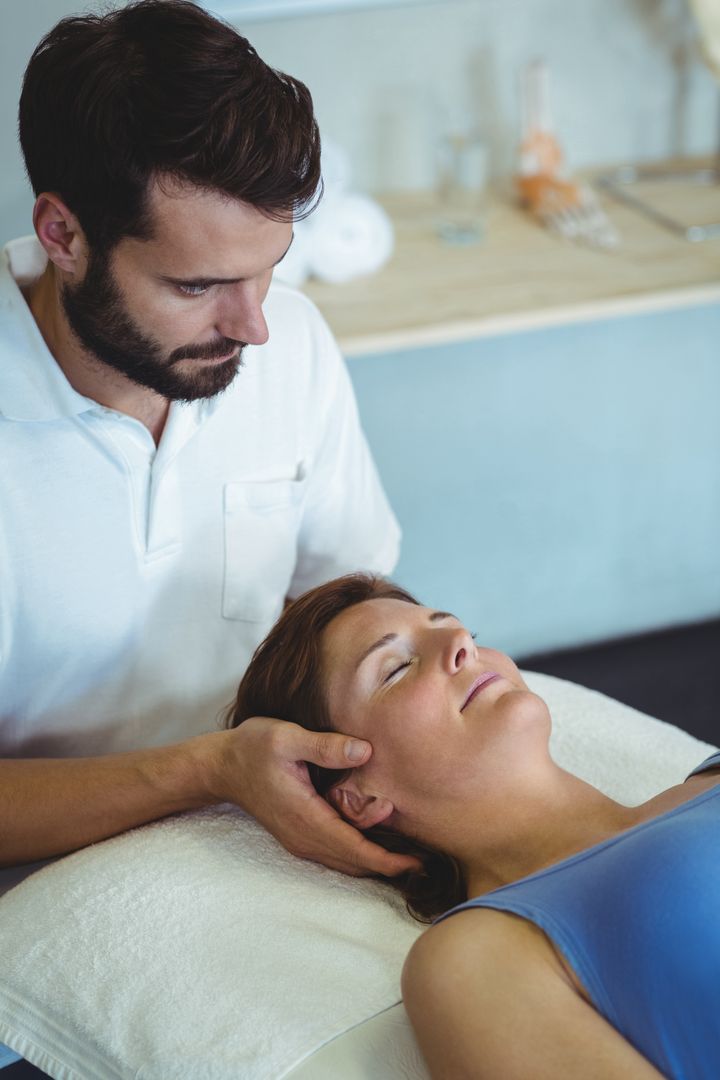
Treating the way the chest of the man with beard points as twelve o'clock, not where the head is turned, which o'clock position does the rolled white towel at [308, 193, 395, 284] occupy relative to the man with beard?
The rolled white towel is roughly at 8 o'clock from the man with beard.

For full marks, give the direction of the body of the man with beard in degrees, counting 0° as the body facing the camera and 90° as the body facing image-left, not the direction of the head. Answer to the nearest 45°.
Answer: approximately 315°

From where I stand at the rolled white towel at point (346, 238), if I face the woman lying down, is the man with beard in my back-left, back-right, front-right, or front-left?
front-right

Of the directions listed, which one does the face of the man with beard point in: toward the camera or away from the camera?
toward the camera
